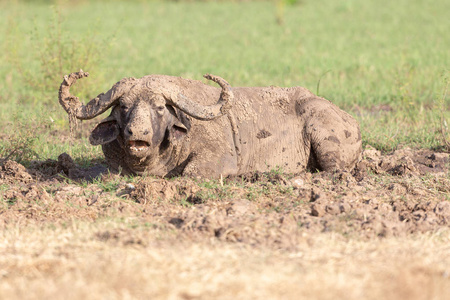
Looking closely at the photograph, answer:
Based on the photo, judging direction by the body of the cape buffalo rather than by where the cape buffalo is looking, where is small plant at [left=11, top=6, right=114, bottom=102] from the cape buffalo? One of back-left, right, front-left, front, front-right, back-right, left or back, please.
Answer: right

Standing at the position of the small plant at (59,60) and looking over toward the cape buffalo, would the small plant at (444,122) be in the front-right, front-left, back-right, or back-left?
front-left

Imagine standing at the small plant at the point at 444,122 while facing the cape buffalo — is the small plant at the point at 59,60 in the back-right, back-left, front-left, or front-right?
front-right

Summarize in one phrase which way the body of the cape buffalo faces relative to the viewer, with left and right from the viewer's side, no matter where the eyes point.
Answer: facing the viewer and to the left of the viewer

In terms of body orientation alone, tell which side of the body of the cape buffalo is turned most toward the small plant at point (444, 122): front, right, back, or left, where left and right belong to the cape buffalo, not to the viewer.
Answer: back
